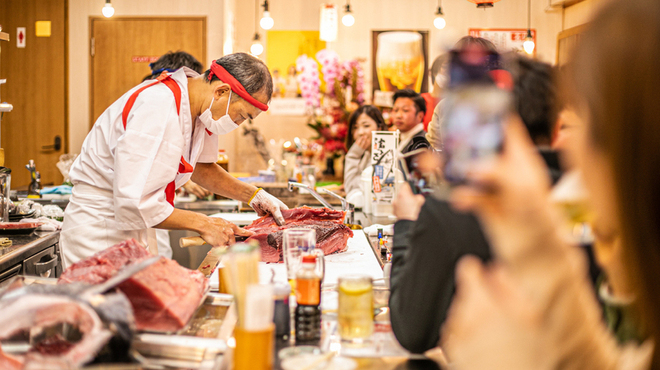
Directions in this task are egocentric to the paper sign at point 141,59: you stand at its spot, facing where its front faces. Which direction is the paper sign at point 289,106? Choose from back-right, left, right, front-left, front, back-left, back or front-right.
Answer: left

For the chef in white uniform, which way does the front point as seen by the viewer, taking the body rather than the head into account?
to the viewer's right

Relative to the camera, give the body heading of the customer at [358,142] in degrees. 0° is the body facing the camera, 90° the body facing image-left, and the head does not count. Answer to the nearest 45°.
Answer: approximately 45°

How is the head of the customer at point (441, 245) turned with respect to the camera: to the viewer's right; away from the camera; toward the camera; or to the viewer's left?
away from the camera

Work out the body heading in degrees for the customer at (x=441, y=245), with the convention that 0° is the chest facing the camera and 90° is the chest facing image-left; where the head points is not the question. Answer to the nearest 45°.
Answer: approximately 135°

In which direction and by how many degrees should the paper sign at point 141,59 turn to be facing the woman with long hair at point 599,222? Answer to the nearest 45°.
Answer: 0° — it already faces them

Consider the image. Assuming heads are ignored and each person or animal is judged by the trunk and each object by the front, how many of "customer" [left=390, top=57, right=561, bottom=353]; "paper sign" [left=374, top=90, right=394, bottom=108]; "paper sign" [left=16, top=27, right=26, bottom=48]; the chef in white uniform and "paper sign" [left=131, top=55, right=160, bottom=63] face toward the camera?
3

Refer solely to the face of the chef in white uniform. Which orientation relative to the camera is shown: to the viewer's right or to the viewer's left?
to the viewer's right

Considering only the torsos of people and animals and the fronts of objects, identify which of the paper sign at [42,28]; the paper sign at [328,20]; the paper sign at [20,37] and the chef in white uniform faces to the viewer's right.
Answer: the chef in white uniform
